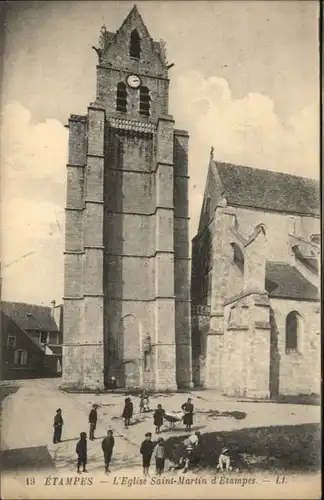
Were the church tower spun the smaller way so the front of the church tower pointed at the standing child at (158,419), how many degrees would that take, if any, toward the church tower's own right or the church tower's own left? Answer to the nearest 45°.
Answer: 0° — it already faces them

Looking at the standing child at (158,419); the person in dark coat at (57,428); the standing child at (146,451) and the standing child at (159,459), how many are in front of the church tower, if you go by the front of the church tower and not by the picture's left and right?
4

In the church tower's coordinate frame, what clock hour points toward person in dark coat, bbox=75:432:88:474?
The person in dark coat is roughly at 12 o'clock from the church tower.

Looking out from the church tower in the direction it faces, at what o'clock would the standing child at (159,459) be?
The standing child is roughly at 12 o'clock from the church tower.

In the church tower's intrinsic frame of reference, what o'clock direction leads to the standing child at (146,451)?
The standing child is roughly at 12 o'clock from the church tower.

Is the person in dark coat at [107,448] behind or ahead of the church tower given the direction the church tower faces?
ahead

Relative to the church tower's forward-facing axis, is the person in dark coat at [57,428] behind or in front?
in front

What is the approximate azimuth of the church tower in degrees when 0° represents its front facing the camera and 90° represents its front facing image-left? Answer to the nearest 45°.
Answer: approximately 0°
